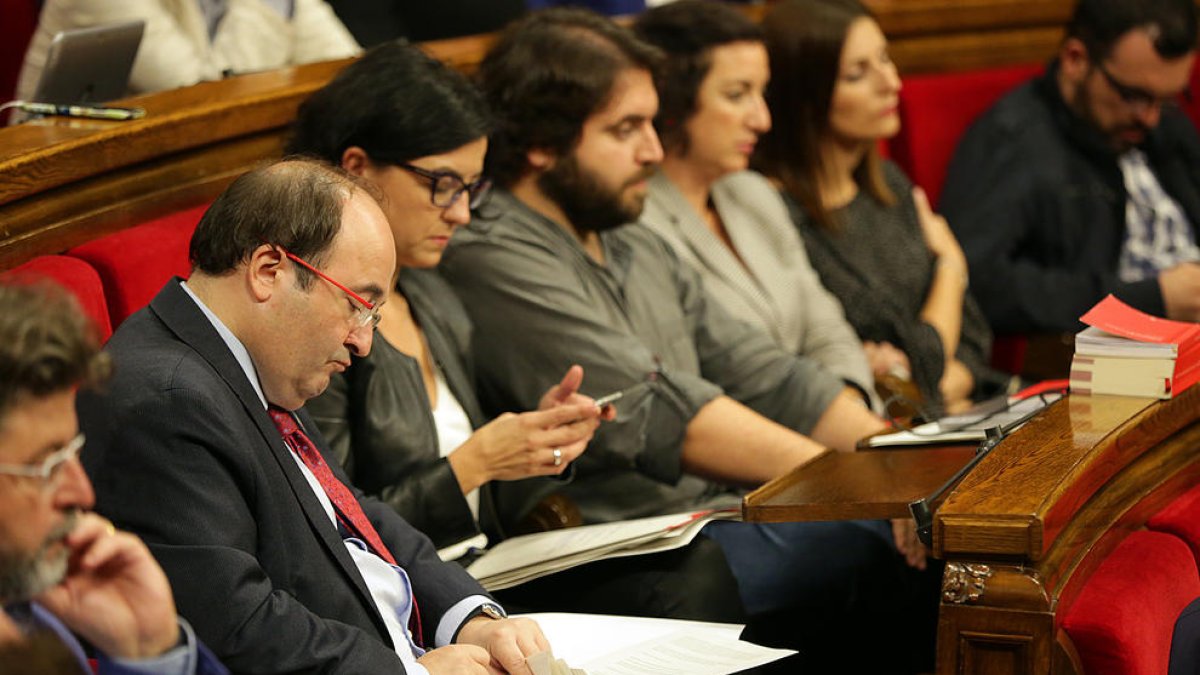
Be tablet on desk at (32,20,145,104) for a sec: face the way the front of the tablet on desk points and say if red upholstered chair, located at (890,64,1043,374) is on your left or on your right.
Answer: on your right

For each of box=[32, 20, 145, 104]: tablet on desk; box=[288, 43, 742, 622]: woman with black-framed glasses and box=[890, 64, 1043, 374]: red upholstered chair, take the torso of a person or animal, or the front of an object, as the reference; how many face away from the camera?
1

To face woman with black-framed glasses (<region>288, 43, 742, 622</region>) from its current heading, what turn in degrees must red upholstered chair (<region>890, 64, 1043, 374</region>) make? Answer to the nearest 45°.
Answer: approximately 45° to its right

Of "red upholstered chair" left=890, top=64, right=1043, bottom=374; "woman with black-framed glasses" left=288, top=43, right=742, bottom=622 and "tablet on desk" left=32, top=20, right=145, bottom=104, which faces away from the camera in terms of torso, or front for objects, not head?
the tablet on desk

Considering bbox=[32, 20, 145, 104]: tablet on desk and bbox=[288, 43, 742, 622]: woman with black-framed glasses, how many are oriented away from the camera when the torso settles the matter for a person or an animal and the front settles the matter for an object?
1

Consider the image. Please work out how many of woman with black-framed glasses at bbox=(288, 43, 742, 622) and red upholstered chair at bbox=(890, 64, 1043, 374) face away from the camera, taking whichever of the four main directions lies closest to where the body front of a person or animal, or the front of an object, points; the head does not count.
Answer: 0

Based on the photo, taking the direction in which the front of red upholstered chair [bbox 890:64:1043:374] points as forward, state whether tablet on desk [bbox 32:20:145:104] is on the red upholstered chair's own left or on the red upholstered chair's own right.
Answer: on the red upholstered chair's own right

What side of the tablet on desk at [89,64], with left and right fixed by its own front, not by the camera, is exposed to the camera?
back

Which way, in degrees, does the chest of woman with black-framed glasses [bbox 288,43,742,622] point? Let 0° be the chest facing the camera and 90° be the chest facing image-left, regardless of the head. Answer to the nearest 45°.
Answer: approximately 315°

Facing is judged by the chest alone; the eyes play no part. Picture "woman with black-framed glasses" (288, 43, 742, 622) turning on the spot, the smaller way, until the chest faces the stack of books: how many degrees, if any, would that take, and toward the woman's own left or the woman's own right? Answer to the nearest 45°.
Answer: approximately 45° to the woman's own left
